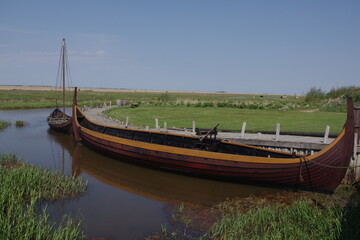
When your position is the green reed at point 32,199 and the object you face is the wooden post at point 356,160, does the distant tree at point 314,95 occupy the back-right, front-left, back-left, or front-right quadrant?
front-left

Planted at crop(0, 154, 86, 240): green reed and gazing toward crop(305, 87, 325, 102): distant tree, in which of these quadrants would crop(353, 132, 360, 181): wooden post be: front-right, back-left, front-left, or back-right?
front-right
